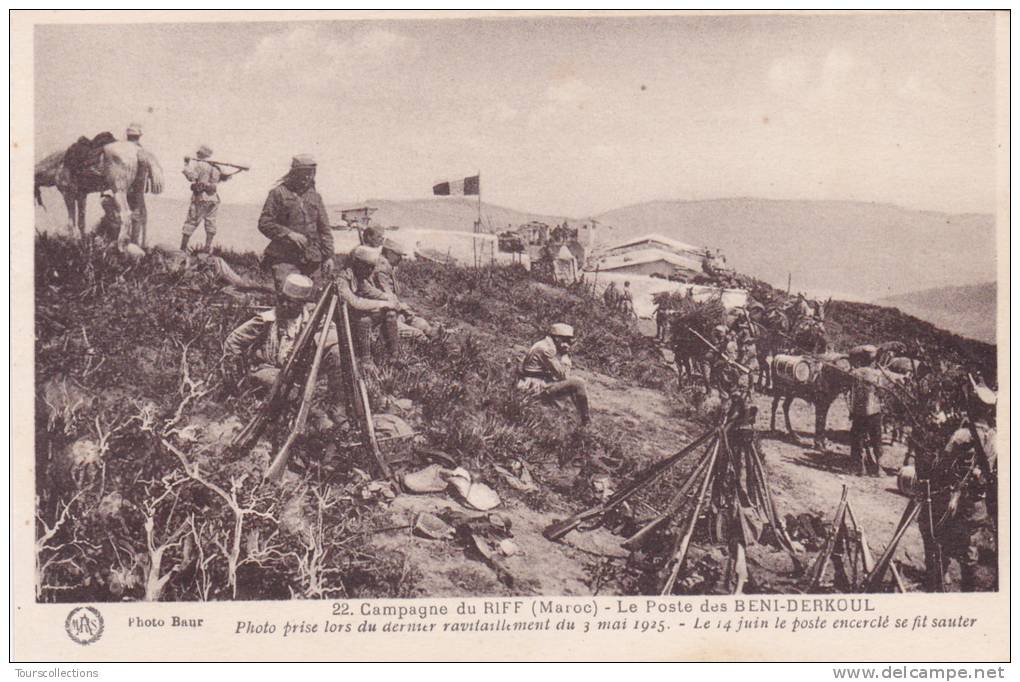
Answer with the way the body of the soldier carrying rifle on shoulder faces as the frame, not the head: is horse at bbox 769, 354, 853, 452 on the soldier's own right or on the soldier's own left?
on the soldier's own right

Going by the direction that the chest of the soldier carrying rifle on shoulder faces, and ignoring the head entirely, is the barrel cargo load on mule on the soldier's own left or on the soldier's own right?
on the soldier's own right

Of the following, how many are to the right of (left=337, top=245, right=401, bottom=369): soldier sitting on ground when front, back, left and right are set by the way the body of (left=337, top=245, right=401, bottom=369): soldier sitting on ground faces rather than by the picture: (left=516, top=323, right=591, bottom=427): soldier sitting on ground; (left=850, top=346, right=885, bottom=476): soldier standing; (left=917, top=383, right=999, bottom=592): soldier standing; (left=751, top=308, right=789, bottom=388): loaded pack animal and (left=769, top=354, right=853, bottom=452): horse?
0

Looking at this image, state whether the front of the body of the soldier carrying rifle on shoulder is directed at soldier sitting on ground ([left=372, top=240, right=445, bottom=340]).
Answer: no

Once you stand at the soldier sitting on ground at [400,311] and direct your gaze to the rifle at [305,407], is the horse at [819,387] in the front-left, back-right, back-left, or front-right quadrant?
back-left
